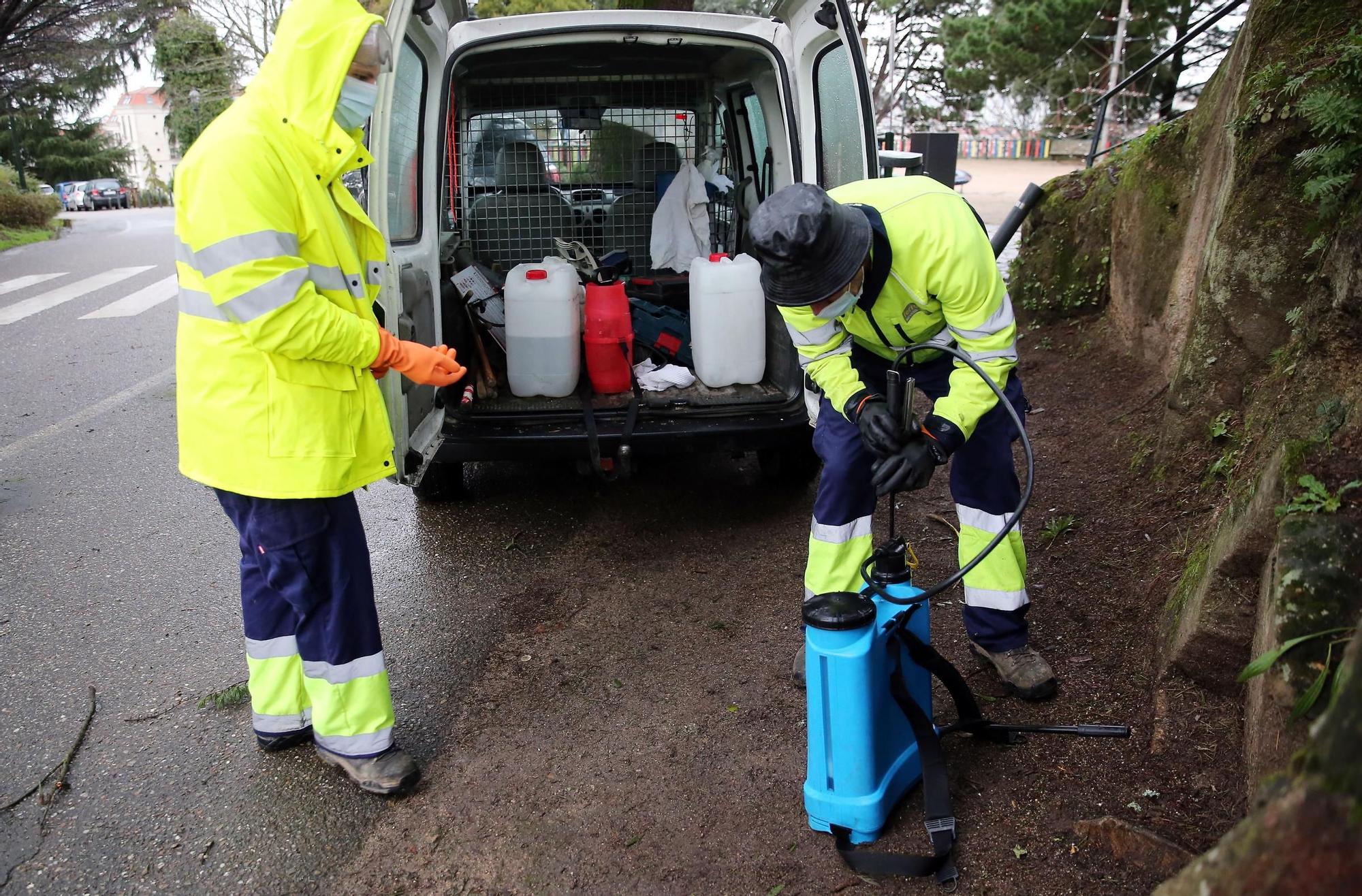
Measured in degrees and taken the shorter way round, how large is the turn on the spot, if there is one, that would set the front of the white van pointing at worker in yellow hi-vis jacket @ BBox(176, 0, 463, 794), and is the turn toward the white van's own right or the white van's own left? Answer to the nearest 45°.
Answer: approximately 180°

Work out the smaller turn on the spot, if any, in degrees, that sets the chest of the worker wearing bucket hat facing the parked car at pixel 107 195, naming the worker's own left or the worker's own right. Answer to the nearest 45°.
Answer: approximately 135° to the worker's own right

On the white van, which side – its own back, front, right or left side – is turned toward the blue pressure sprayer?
back

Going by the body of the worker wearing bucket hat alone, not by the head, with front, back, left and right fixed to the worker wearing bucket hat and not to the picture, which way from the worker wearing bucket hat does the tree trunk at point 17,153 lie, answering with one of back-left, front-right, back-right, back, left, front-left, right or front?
back-right

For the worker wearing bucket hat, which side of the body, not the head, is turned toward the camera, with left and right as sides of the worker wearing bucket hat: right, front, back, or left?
front

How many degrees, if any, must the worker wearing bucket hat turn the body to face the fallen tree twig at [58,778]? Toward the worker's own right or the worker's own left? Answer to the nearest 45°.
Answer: approximately 90° to the worker's own right

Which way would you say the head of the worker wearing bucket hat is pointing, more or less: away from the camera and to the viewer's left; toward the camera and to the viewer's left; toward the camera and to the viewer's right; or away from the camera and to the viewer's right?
toward the camera and to the viewer's left

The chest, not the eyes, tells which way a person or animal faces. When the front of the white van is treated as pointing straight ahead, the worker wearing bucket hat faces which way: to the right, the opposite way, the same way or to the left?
the opposite way

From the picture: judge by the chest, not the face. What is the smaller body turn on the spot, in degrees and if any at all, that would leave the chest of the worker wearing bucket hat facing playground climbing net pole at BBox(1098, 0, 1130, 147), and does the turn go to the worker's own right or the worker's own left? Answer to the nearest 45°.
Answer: approximately 180°

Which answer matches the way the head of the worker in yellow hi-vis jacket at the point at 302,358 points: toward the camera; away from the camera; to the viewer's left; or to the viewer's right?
to the viewer's right

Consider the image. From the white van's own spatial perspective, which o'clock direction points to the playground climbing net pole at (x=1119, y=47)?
The playground climbing net pole is roughly at 1 o'clock from the white van.

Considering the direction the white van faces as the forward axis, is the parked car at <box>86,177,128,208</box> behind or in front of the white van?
in front

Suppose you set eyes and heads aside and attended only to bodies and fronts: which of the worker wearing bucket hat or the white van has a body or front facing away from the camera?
the white van

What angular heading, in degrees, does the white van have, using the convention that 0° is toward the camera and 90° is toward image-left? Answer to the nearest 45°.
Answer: approximately 180°

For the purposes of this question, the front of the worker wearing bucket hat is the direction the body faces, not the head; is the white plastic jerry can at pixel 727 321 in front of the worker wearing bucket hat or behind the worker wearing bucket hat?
behind
